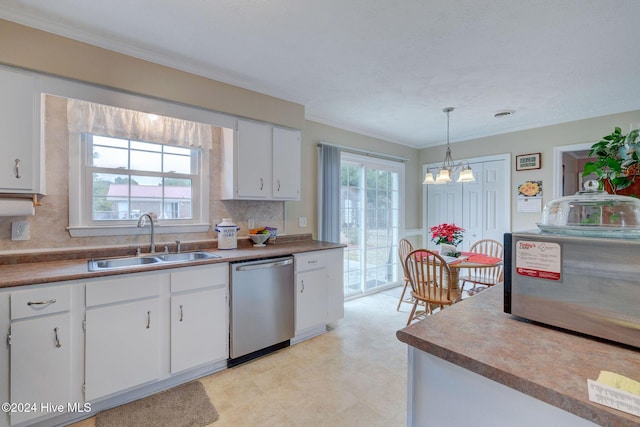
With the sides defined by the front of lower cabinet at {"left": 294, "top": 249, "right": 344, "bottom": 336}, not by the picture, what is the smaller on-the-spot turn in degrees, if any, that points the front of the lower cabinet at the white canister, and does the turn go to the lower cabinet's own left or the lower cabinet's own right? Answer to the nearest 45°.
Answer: approximately 135° to the lower cabinet's own right

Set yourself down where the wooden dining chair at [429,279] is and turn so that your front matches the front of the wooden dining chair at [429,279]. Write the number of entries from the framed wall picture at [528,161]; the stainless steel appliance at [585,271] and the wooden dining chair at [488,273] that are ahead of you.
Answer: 2

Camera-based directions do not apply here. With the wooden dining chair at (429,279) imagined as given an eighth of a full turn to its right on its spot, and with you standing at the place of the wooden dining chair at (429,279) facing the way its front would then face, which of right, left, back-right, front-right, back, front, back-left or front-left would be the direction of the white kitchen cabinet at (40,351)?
back-right

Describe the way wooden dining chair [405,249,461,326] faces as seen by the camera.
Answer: facing away from the viewer and to the right of the viewer

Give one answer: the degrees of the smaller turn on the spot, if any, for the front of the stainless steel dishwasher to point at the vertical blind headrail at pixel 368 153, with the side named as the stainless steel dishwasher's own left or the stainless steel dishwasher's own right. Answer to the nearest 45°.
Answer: approximately 90° to the stainless steel dishwasher's own left

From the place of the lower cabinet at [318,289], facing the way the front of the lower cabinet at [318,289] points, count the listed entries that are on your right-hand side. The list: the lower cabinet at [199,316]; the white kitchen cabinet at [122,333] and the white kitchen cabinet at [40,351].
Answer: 3

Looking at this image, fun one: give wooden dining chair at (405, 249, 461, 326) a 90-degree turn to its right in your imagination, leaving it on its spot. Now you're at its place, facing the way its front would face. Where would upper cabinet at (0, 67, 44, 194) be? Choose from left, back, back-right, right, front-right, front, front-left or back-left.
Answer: right

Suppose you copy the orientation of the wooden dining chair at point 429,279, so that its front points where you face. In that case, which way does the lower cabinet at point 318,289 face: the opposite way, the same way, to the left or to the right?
to the right

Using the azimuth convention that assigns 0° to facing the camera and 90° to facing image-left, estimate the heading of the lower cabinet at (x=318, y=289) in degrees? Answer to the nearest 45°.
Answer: approximately 315°
